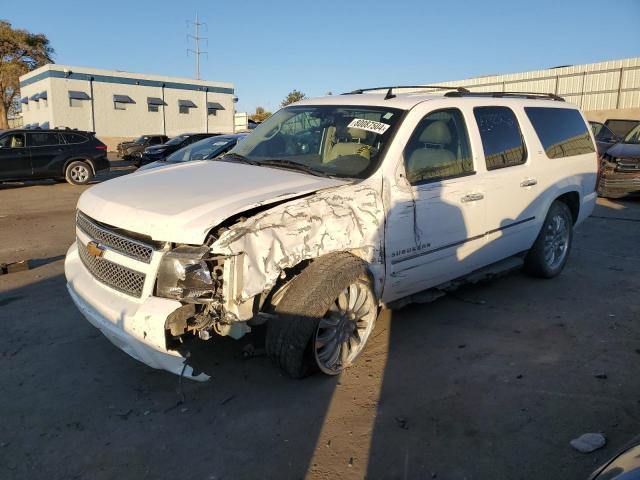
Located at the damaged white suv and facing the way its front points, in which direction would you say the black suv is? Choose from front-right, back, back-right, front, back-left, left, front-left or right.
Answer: right

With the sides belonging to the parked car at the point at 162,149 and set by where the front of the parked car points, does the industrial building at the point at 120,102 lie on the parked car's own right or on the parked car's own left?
on the parked car's own right

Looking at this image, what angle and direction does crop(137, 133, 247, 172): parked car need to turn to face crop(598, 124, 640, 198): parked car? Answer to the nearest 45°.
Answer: approximately 135° to its left

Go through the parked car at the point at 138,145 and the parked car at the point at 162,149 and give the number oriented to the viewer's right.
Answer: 0

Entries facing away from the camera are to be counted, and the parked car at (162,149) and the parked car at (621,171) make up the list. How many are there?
0

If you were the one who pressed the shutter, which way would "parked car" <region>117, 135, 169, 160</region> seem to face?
facing the viewer and to the left of the viewer

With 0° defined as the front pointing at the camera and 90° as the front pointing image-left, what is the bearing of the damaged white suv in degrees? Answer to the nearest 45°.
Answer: approximately 45°

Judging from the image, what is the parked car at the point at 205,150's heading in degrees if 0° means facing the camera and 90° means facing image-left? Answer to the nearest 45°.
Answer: approximately 45°

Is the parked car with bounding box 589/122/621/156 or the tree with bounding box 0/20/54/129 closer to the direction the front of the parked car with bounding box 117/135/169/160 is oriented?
the tree

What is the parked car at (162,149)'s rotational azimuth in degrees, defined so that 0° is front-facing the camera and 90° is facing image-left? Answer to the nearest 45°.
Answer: approximately 45°
